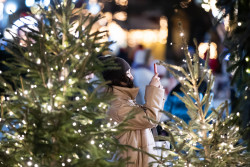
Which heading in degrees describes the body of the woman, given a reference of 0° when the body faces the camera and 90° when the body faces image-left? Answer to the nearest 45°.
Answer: approximately 270°

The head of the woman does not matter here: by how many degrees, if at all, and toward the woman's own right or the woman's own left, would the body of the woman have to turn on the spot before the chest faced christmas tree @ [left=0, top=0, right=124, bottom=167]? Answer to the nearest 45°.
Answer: approximately 135° to the woman's own right

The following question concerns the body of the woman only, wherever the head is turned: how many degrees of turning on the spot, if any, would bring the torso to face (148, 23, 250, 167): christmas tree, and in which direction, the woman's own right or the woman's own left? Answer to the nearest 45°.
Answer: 0° — they already face it
